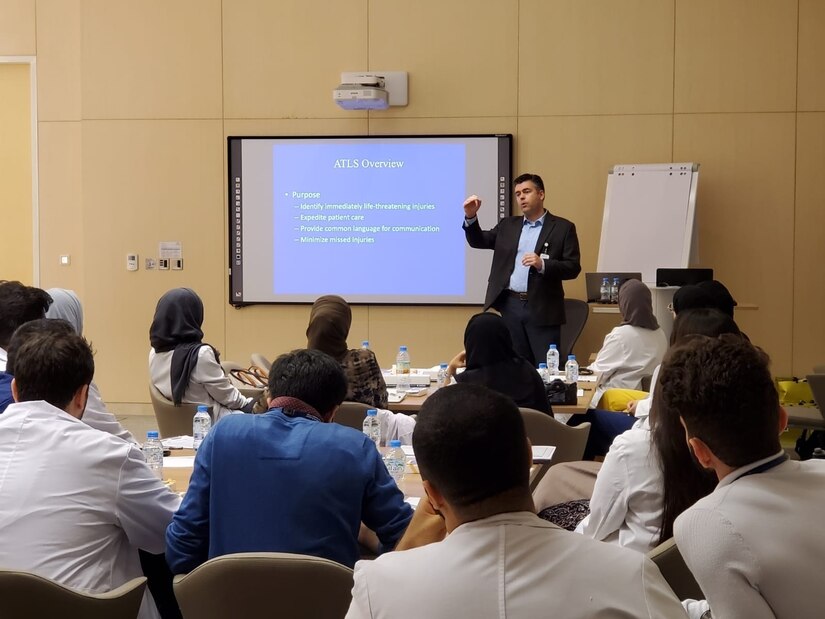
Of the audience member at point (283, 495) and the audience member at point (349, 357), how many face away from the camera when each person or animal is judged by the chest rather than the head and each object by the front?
2

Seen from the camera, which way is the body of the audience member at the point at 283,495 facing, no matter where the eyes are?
away from the camera

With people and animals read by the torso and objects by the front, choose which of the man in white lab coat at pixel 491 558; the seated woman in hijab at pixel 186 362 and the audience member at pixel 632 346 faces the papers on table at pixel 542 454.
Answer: the man in white lab coat

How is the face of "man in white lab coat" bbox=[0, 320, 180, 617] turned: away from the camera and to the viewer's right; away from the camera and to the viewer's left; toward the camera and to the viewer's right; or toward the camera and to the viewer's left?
away from the camera and to the viewer's right

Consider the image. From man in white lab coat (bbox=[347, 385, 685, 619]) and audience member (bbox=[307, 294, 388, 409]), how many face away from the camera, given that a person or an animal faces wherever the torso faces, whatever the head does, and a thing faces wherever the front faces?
2

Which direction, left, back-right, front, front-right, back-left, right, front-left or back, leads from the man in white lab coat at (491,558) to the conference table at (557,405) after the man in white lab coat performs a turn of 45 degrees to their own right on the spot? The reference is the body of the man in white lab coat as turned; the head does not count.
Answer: front-left

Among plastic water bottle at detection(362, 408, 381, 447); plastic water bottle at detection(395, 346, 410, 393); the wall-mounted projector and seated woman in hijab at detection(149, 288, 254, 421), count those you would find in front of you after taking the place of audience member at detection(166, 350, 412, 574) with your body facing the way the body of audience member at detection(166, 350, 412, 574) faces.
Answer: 4

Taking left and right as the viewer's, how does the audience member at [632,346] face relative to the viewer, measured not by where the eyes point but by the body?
facing away from the viewer and to the left of the viewer

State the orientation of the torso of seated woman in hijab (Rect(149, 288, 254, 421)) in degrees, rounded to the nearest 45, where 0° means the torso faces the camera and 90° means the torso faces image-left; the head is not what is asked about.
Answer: approximately 225°

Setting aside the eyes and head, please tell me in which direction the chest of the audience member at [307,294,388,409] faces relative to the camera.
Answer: away from the camera

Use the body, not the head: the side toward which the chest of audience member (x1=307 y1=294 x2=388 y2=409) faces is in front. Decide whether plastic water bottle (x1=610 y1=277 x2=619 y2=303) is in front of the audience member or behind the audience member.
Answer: in front

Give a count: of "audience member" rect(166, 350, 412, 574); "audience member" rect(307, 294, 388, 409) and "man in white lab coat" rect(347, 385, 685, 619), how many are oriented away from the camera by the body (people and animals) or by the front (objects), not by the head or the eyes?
3
